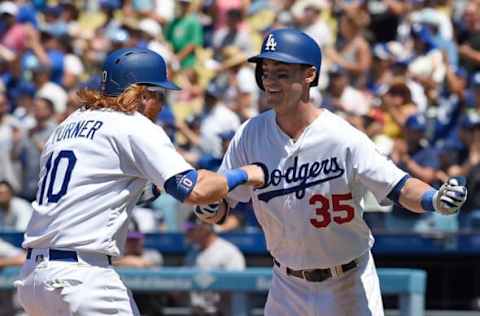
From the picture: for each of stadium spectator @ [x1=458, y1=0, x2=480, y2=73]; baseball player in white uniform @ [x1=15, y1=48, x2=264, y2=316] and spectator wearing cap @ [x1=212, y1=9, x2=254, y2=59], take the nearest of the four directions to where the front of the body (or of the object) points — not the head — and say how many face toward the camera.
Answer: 2

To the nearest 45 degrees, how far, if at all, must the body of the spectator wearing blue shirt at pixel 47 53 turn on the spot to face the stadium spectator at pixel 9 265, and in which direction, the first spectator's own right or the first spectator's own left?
approximately 45° to the first spectator's own left

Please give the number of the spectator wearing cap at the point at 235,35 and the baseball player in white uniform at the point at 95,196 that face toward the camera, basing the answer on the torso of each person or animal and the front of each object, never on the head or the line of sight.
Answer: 1

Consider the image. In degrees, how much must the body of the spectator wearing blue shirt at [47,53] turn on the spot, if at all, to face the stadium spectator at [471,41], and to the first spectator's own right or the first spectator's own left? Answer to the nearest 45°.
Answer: approximately 90° to the first spectator's own left

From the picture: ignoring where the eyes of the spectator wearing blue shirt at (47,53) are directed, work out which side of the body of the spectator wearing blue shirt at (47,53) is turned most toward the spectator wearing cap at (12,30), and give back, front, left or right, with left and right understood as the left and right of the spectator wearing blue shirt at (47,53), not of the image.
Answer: right

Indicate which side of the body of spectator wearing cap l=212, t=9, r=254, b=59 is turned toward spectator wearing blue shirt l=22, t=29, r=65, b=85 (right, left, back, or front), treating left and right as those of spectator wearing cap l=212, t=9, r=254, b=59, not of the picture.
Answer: right

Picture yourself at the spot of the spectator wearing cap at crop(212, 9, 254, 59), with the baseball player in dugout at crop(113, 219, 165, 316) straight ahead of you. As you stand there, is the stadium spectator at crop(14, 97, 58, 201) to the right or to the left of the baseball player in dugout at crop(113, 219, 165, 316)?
right

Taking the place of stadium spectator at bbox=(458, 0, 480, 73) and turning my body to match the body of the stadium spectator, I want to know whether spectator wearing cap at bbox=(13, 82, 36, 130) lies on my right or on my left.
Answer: on my right
